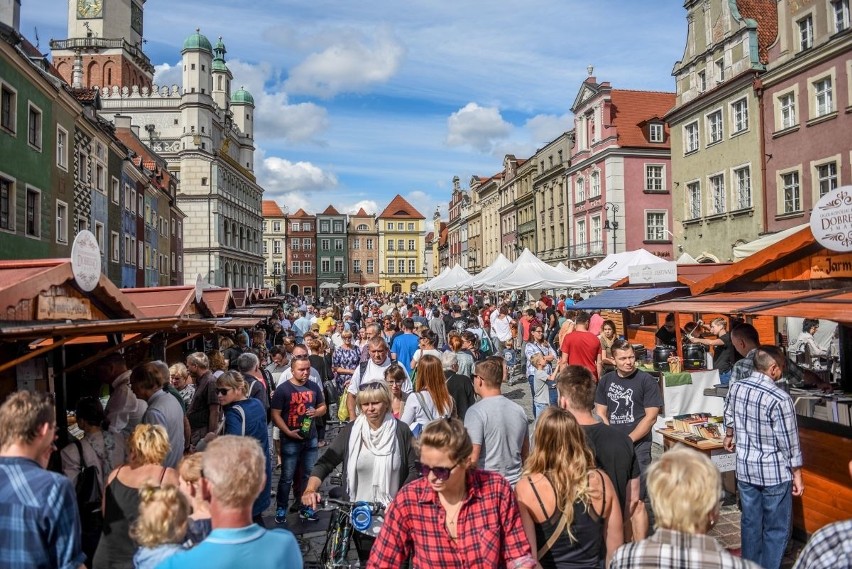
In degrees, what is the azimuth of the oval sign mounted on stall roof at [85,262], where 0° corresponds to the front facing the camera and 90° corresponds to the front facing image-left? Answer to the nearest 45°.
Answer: approximately 315°

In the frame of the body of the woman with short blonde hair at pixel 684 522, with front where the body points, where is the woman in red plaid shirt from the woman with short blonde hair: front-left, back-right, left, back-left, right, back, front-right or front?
left

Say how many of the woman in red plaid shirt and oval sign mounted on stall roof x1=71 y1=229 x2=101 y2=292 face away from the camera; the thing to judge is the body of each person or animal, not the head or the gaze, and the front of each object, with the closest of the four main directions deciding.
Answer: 0

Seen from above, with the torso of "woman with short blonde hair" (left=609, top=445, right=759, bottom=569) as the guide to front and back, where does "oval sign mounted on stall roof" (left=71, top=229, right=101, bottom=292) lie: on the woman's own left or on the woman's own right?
on the woman's own left

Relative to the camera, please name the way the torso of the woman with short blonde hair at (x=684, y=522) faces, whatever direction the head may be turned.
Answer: away from the camera

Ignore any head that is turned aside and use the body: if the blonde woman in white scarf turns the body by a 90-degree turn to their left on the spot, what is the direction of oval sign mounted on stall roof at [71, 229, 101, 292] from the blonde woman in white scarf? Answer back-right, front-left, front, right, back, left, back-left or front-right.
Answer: back-left

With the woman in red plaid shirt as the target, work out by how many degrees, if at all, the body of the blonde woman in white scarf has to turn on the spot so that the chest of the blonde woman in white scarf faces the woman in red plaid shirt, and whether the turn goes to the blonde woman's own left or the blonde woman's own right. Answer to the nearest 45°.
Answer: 0° — they already face them

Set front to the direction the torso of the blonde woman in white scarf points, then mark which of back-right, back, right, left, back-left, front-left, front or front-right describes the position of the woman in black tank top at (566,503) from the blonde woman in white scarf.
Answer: front-left

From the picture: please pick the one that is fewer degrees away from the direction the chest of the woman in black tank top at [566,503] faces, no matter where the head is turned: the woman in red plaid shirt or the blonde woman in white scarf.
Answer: the blonde woman in white scarf

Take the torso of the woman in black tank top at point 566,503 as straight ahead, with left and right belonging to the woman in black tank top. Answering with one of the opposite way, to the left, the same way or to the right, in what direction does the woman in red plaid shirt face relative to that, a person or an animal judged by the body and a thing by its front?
the opposite way
